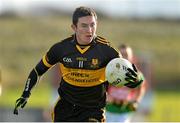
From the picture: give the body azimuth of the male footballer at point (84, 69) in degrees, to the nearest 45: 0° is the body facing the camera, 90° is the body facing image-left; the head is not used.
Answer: approximately 0°
